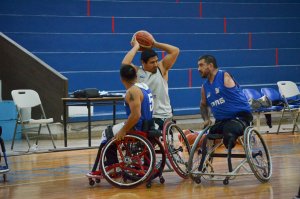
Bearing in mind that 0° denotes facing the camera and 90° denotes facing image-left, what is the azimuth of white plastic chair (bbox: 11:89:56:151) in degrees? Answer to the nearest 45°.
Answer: approximately 315°

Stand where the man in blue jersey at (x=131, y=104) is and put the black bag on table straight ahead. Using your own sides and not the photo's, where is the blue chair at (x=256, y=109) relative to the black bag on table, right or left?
right

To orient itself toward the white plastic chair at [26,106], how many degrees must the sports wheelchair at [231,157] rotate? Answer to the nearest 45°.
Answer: approximately 90° to its right

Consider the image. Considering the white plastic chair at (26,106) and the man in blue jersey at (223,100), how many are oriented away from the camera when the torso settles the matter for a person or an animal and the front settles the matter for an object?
0

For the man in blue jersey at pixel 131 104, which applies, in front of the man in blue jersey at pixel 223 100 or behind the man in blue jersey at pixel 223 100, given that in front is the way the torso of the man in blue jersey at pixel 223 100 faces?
in front

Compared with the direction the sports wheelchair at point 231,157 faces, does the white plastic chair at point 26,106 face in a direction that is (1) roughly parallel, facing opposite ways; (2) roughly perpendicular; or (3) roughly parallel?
roughly perpendicular

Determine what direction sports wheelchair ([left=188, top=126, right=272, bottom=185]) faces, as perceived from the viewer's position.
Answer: facing the viewer and to the left of the viewer

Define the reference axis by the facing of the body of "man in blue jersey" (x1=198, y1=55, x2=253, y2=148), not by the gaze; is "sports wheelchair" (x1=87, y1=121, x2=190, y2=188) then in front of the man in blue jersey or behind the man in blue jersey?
in front

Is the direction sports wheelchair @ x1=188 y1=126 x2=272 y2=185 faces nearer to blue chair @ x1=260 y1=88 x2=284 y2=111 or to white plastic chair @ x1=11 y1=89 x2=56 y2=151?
the white plastic chair

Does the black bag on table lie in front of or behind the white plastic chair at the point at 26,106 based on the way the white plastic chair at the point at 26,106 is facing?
in front

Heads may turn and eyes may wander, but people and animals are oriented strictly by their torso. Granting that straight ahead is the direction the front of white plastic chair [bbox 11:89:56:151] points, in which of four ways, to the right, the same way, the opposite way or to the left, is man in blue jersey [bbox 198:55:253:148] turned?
to the right

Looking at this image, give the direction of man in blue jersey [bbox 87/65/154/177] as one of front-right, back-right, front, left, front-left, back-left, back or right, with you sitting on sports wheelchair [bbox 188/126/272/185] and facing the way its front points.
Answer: front-right
